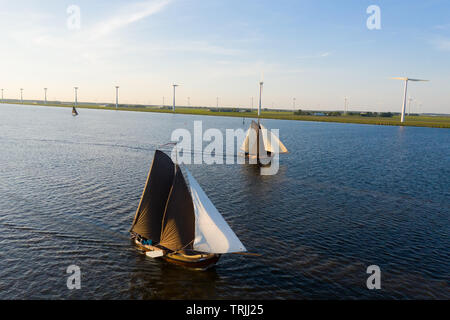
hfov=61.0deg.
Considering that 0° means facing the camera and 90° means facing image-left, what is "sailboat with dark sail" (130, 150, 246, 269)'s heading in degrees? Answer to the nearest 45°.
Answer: approximately 315°
